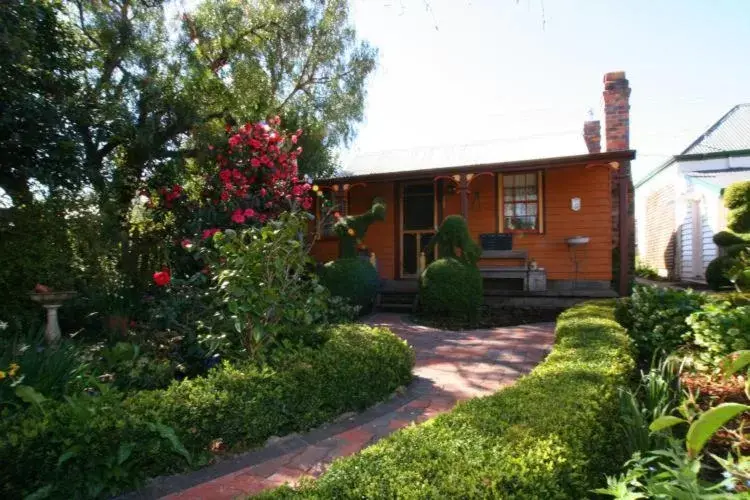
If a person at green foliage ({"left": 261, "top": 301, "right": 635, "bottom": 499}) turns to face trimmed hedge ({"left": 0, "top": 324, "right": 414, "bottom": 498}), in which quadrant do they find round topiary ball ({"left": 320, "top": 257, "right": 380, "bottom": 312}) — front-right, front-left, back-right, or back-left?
front-right

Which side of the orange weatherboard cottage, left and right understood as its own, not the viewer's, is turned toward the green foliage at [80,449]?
front

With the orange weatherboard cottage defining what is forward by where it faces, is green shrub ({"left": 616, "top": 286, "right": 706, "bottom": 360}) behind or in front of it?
in front

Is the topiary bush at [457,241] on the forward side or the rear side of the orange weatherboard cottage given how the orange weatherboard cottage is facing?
on the forward side

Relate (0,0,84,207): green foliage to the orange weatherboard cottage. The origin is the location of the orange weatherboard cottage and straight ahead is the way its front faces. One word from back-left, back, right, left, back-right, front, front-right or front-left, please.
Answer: front-right

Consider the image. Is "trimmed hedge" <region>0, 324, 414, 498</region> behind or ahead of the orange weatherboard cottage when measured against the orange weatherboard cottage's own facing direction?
ahead

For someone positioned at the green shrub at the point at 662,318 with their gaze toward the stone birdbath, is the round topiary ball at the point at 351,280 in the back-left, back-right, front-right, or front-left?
front-right

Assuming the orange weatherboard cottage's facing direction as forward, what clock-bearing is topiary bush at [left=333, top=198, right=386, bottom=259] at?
The topiary bush is roughly at 2 o'clock from the orange weatherboard cottage.

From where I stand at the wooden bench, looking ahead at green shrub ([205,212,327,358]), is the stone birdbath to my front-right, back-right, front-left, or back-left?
front-right

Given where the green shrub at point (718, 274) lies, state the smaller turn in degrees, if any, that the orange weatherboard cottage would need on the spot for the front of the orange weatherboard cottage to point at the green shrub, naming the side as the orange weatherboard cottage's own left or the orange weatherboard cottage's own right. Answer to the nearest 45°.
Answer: approximately 90° to the orange weatherboard cottage's own left

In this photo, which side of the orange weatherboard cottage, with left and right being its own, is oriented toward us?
front

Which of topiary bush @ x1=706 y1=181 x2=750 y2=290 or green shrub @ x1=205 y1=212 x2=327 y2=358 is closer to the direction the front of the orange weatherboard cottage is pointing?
the green shrub

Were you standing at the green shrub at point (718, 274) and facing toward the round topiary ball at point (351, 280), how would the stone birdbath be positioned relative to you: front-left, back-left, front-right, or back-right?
front-left

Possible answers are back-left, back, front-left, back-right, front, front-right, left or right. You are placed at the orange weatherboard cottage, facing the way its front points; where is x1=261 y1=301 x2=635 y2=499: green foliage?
front

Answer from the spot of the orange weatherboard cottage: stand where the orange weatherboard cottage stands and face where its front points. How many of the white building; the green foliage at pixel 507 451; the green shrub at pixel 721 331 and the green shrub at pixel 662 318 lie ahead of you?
3
